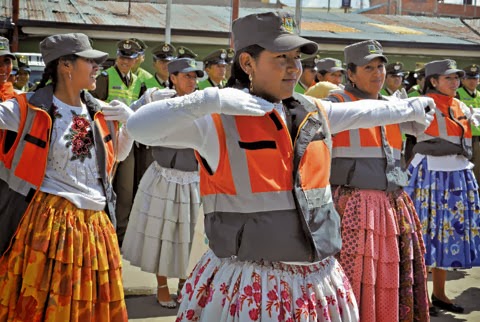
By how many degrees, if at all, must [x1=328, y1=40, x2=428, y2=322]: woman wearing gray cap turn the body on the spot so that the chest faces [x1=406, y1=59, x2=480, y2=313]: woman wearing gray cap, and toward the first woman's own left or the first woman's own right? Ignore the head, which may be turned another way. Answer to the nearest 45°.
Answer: approximately 135° to the first woman's own left

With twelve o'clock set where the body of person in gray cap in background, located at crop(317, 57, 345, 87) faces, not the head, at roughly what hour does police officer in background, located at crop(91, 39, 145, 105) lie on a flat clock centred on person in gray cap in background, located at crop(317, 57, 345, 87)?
police officer in background, located at crop(91, 39, 145, 105) is roughly at 4 o'clock from person in gray cap in background, located at crop(317, 57, 345, 87).

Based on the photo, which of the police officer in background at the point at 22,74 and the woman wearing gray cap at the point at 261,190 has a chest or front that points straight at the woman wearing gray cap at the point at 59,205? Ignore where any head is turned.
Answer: the police officer in background

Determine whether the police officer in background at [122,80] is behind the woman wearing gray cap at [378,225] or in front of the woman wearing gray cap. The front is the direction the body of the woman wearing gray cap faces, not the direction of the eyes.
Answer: behind

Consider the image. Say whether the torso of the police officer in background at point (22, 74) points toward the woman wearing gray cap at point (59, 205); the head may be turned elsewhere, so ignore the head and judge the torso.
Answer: yes

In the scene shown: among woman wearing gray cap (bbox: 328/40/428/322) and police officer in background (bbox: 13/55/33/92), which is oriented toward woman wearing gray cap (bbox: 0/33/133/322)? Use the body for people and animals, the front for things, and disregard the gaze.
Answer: the police officer in background

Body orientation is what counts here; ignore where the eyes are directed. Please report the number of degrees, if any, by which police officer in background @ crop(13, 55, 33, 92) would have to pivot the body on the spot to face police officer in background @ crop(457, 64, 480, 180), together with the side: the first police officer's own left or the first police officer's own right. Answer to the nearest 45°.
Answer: approximately 90° to the first police officer's own left

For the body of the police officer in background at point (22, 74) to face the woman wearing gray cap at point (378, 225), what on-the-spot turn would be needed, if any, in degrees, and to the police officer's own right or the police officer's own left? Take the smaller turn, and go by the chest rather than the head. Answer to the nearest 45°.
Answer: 0° — they already face them

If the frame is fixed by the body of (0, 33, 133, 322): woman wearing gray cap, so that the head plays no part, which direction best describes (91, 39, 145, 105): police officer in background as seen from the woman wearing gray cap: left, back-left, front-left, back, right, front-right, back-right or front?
back-left
